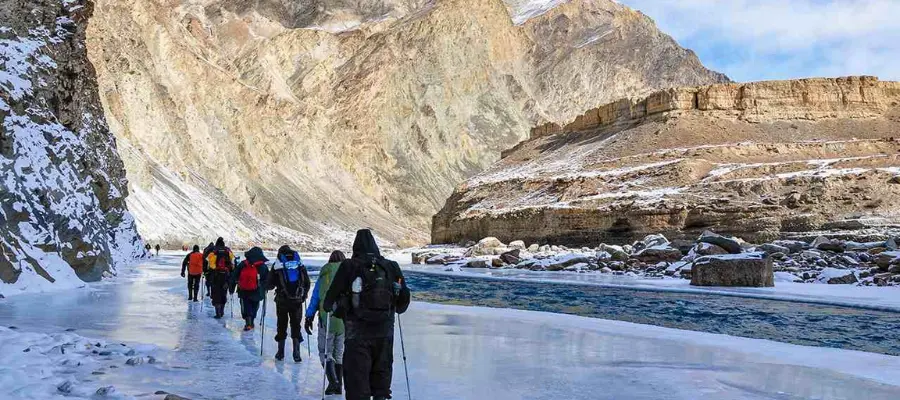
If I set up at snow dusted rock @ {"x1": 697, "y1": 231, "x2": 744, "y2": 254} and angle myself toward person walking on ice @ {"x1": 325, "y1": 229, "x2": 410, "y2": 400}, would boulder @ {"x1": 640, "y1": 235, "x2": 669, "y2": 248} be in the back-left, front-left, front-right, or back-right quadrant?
back-right

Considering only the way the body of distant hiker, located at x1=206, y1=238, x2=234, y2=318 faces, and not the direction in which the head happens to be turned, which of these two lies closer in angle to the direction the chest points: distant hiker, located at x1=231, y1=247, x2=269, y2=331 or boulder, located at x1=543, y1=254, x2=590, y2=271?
the boulder

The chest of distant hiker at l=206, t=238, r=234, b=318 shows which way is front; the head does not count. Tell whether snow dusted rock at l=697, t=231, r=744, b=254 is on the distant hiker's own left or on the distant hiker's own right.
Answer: on the distant hiker's own right

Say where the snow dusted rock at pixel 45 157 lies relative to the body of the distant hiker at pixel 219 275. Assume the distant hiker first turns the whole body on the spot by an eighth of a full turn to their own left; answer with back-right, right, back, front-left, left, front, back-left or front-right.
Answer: front

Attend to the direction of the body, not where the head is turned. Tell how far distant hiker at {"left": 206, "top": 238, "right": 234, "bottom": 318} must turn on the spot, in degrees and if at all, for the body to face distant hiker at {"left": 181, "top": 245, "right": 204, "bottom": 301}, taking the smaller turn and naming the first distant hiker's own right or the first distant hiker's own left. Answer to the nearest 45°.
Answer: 0° — they already face them

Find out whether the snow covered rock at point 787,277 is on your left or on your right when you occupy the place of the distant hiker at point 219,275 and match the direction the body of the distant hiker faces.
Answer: on your right

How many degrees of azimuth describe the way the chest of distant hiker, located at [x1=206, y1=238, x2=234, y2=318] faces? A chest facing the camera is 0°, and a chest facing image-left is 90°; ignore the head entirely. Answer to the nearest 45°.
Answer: approximately 180°

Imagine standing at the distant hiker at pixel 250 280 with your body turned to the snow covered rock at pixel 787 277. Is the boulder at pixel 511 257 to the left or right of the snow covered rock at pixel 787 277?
left

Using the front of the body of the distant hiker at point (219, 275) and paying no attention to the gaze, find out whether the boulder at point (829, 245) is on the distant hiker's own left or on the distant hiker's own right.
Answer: on the distant hiker's own right

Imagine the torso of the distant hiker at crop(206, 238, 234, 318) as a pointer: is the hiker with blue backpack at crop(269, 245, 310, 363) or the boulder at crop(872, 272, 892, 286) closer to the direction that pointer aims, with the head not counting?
the boulder

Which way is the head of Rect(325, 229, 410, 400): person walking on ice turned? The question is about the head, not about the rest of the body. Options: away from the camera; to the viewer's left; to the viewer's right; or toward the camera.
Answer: away from the camera

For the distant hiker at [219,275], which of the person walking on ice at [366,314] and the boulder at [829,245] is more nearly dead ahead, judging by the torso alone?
the boulder

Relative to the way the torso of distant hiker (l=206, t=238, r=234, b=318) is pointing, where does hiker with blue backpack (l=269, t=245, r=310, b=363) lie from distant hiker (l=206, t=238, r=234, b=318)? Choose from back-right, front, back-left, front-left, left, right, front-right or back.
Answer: back

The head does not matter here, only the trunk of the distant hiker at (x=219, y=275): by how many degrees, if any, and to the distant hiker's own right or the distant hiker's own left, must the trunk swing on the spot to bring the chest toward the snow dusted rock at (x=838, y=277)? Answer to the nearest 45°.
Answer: approximately 90° to the distant hiker's own right

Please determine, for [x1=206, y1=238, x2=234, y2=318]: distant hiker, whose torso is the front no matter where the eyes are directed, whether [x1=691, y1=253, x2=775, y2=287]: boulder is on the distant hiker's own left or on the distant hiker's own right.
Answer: on the distant hiker's own right
